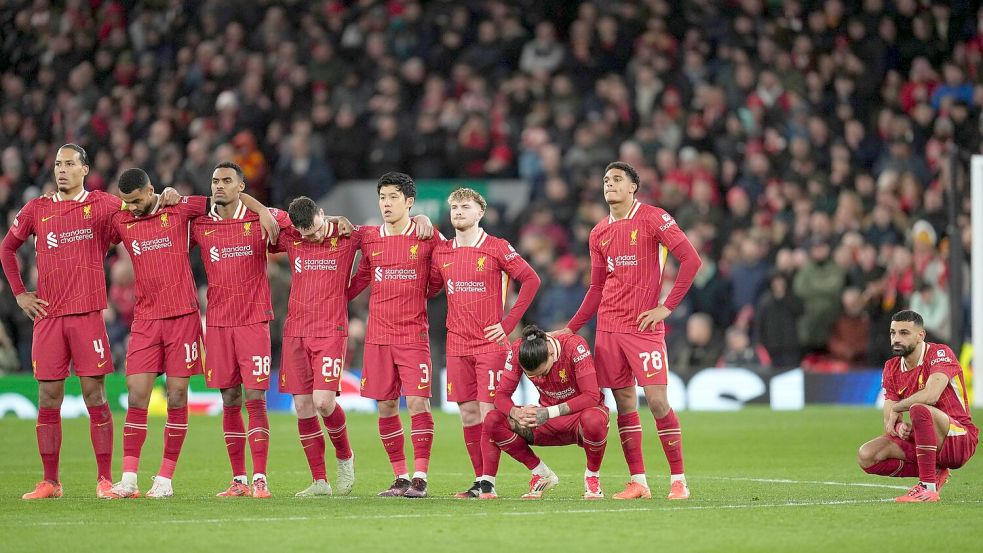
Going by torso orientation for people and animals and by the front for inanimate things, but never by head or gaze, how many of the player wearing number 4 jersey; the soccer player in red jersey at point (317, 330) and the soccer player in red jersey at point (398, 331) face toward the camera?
3

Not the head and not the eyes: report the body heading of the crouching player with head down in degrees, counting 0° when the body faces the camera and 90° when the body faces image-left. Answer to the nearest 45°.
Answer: approximately 45°

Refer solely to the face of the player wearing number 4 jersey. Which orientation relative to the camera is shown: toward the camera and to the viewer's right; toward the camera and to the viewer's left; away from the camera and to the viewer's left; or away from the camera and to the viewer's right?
toward the camera and to the viewer's left

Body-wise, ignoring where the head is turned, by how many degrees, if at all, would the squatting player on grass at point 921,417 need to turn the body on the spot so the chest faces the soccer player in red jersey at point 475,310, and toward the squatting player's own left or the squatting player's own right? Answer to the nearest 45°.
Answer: approximately 45° to the squatting player's own right

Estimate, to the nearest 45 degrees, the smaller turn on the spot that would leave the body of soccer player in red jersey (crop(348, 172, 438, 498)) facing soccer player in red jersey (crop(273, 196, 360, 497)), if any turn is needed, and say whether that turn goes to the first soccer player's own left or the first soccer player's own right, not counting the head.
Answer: approximately 90° to the first soccer player's own right

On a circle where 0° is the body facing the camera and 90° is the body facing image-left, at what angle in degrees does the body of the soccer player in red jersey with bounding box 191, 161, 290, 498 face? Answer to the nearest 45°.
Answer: approximately 0°

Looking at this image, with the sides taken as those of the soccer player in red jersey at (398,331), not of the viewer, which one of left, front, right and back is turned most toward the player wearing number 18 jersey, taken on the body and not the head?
right

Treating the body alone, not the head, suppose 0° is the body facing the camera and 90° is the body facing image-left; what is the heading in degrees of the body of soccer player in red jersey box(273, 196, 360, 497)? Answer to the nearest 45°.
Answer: approximately 0°

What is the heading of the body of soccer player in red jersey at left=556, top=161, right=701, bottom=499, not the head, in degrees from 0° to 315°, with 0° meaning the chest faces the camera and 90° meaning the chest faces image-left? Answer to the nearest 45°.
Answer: approximately 45°

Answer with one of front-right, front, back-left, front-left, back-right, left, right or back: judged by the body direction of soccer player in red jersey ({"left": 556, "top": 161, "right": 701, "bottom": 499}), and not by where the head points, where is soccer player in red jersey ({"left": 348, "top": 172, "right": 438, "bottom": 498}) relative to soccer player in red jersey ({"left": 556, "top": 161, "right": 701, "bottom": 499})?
front-right

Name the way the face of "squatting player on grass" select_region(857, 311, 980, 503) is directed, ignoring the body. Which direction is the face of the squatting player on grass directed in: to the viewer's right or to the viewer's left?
to the viewer's left

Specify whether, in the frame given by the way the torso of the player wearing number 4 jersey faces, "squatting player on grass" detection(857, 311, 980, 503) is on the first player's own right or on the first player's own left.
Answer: on the first player's own left

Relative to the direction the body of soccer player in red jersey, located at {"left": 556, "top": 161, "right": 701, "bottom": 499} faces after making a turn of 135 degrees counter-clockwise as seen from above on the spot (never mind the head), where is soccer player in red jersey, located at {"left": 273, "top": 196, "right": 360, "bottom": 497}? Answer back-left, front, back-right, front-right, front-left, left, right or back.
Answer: back
